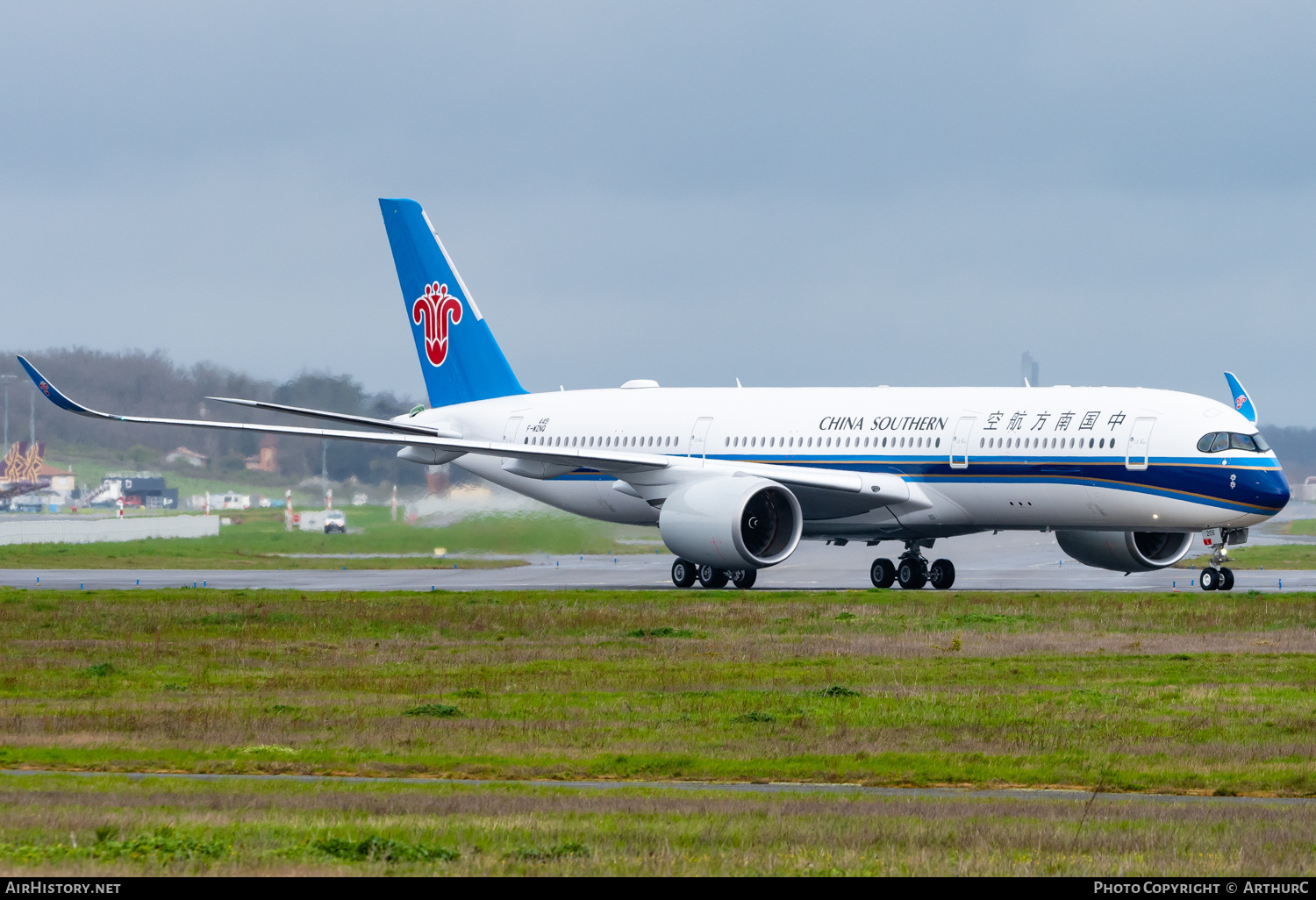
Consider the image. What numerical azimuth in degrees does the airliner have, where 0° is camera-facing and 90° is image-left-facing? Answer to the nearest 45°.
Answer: approximately 315°
